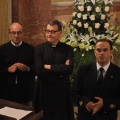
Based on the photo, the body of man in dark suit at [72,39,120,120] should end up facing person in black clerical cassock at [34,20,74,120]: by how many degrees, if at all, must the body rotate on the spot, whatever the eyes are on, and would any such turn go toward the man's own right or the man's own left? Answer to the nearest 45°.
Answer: approximately 135° to the man's own right

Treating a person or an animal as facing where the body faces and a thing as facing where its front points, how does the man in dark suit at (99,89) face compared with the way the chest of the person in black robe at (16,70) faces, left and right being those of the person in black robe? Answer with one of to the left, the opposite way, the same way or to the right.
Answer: the same way

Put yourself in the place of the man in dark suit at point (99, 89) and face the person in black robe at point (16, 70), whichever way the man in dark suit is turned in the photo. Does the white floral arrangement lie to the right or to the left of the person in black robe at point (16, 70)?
right

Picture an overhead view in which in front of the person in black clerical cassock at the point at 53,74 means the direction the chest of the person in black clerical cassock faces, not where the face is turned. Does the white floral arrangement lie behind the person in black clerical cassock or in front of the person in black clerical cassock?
behind

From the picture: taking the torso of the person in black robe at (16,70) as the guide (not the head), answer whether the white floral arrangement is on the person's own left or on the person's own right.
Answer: on the person's own left

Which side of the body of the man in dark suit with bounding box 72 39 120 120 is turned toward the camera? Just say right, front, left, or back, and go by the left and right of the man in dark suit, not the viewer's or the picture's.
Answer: front

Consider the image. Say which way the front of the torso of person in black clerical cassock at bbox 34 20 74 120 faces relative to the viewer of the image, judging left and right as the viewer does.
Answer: facing the viewer

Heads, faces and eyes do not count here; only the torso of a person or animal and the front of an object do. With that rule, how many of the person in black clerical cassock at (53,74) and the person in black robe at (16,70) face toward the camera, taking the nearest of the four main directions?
2

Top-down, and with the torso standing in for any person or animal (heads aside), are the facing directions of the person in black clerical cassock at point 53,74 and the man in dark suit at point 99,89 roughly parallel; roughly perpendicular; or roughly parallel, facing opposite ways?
roughly parallel

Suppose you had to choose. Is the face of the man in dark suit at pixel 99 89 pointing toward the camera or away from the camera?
toward the camera

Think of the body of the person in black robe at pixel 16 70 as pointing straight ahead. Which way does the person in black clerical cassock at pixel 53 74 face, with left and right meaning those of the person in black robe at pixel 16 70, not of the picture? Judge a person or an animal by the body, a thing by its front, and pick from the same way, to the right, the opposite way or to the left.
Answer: the same way

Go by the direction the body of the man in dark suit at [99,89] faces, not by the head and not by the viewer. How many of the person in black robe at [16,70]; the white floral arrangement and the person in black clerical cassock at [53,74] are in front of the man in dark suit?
0

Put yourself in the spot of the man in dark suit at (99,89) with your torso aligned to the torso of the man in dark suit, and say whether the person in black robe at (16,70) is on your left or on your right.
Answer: on your right

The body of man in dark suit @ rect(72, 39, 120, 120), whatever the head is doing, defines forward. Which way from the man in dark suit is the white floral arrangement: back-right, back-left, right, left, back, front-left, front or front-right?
back
